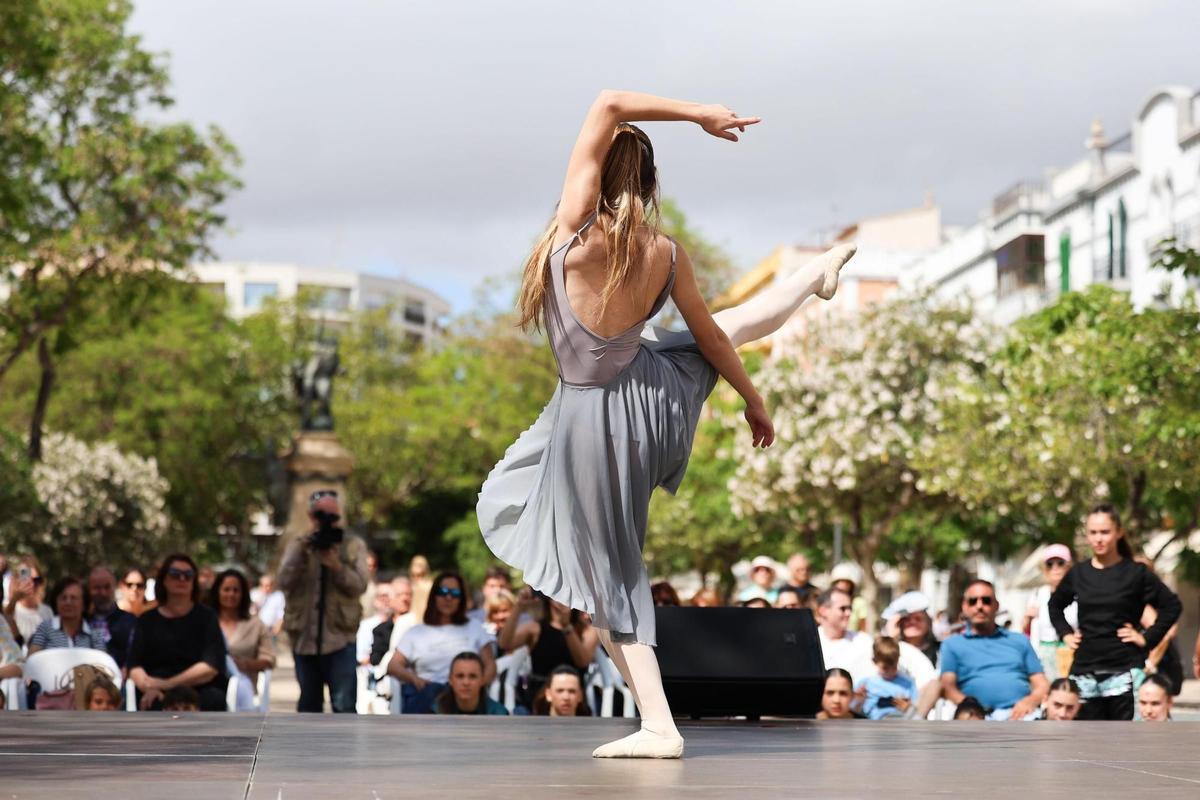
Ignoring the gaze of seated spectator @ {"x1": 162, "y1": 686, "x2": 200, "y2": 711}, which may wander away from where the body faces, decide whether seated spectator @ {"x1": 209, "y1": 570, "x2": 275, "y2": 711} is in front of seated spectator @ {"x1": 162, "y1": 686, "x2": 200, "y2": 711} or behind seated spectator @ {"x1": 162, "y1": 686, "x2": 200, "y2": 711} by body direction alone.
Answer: behind

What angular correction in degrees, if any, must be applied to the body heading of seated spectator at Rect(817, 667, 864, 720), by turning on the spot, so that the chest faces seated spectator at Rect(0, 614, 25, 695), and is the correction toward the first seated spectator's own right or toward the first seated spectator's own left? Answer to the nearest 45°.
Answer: approximately 90° to the first seated spectator's own right

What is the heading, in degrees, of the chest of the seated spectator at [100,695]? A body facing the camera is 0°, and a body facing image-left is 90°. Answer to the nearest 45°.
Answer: approximately 0°

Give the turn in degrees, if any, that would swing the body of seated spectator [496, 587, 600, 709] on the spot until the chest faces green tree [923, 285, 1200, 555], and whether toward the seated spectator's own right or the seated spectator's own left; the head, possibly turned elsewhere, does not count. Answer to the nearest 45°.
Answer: approximately 135° to the seated spectator's own left

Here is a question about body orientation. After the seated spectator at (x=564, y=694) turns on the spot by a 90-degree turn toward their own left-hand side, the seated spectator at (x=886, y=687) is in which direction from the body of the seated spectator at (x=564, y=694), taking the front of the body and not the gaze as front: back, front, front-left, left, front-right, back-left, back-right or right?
front

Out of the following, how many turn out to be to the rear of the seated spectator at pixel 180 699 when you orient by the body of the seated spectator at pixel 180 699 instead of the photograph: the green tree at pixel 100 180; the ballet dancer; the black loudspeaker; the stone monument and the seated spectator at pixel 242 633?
3

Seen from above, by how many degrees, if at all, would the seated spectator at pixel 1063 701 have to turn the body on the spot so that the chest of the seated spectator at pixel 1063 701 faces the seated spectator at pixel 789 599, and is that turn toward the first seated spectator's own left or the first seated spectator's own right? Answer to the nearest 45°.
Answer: approximately 135° to the first seated spectator's own right

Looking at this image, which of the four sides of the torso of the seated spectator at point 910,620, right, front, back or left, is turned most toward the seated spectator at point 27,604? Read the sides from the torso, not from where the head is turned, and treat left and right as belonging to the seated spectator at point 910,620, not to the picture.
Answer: right
